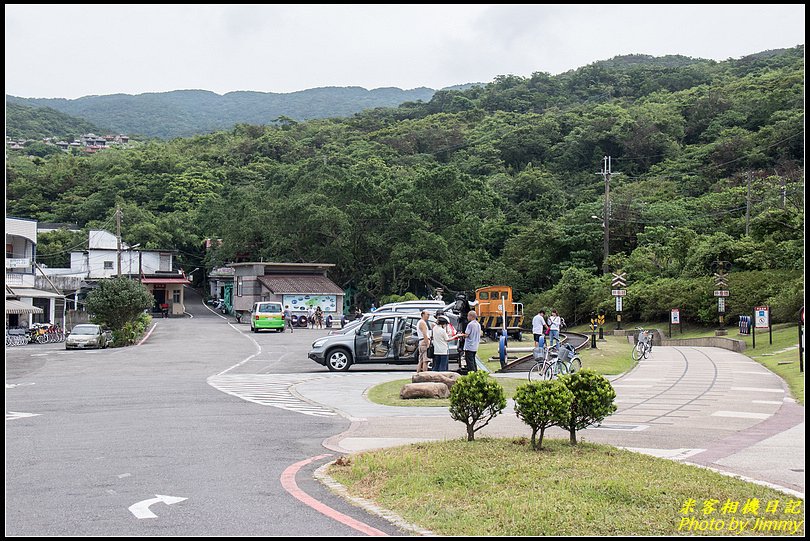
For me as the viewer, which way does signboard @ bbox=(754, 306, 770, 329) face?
facing the viewer

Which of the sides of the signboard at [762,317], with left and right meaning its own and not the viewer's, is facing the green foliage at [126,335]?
right

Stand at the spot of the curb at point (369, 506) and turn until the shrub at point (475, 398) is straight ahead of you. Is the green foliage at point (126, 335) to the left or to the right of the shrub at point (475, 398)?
left

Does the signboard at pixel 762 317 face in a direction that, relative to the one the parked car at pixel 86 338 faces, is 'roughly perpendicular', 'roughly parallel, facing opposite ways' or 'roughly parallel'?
roughly parallel

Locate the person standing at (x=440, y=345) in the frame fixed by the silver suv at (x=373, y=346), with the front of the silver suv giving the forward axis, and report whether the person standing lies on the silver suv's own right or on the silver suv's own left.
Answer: on the silver suv's own left

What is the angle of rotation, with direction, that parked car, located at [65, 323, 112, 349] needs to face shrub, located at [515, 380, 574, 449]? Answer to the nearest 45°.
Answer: approximately 45° to its left

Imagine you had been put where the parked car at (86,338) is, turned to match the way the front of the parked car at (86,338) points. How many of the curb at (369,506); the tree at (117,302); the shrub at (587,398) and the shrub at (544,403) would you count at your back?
1

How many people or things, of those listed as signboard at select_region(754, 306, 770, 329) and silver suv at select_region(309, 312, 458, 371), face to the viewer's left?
1

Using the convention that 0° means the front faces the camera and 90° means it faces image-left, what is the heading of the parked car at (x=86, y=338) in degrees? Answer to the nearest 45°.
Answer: approximately 45°

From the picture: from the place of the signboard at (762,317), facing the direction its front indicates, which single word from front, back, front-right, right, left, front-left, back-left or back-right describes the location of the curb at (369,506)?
front

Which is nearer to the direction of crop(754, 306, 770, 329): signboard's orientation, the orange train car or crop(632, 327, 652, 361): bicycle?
the bicycle

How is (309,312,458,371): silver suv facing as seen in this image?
to the viewer's left

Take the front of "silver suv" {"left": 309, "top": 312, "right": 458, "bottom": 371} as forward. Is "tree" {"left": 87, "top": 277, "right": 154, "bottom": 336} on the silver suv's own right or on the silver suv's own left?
on the silver suv's own right

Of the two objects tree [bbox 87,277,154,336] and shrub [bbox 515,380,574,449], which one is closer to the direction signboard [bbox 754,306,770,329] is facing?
the shrub

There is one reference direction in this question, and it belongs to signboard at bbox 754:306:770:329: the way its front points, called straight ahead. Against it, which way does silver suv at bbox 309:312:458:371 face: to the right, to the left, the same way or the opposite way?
to the right

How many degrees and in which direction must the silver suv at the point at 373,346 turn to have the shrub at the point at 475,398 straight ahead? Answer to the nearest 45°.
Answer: approximately 90° to its left

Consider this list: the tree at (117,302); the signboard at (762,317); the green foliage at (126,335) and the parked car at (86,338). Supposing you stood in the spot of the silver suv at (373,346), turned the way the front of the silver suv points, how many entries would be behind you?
1

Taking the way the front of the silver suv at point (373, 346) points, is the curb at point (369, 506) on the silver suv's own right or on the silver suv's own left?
on the silver suv's own left

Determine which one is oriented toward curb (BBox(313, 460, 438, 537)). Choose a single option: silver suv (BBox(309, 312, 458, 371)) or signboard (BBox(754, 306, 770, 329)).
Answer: the signboard

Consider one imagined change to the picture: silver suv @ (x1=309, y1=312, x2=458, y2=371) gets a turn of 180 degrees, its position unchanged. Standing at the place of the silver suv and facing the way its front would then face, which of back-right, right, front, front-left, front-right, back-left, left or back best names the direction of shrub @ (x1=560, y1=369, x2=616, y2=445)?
right
